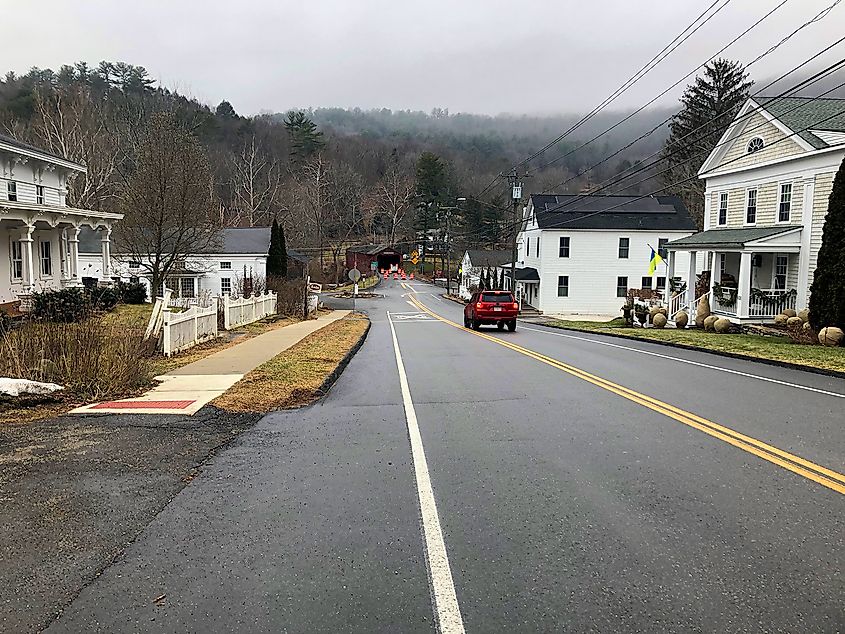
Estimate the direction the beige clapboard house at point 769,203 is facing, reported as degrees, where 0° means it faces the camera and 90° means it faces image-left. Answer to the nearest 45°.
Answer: approximately 45°

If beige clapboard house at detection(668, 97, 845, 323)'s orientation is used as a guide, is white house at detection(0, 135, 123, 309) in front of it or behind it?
in front

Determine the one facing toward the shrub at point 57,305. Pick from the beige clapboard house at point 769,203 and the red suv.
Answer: the beige clapboard house

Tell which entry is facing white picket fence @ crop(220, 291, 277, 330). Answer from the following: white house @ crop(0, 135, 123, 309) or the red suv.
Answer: the white house

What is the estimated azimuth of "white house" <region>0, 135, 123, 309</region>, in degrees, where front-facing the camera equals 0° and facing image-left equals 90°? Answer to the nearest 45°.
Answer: approximately 315°

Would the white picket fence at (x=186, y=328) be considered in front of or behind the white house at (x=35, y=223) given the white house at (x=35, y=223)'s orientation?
in front

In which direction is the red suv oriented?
away from the camera

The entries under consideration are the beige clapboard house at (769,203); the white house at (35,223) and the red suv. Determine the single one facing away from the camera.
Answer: the red suv

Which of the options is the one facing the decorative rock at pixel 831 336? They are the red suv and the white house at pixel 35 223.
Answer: the white house

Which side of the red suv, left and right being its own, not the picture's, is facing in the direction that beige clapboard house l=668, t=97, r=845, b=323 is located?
right

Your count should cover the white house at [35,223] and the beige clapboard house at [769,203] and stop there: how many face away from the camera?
0

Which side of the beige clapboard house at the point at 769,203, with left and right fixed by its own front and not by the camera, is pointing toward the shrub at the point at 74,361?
front

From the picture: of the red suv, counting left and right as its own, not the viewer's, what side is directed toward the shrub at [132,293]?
left

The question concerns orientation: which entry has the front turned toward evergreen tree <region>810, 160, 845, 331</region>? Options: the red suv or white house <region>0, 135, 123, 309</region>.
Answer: the white house

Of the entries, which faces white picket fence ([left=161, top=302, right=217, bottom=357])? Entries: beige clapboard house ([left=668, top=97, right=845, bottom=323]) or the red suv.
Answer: the beige clapboard house
